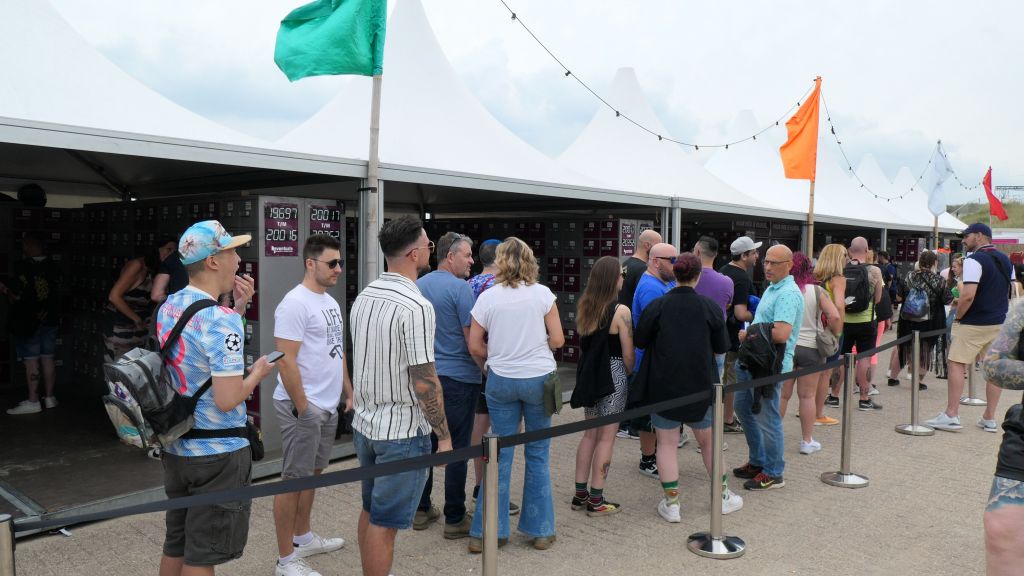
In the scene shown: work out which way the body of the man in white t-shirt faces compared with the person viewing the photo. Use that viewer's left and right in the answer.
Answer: facing the viewer and to the right of the viewer

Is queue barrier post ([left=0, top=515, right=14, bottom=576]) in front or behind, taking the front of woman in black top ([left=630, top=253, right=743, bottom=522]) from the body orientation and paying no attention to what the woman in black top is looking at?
behind

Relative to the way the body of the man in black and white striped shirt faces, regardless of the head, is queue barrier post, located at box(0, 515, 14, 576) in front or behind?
behind

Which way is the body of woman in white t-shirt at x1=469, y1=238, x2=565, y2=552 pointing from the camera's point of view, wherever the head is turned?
away from the camera

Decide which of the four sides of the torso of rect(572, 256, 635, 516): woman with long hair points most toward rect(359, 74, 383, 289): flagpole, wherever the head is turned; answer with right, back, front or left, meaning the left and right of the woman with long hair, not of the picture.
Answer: left

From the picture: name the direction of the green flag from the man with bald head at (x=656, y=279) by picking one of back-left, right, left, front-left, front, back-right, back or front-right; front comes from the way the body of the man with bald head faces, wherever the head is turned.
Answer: back

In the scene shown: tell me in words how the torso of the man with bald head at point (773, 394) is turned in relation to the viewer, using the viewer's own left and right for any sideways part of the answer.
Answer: facing to the left of the viewer

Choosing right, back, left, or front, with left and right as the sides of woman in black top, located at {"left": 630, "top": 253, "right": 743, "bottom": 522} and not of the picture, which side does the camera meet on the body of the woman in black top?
back

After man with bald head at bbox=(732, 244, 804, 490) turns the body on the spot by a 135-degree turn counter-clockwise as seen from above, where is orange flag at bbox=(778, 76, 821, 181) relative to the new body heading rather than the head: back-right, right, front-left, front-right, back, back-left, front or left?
back-left

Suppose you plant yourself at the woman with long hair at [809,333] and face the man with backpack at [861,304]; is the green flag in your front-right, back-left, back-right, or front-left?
back-left

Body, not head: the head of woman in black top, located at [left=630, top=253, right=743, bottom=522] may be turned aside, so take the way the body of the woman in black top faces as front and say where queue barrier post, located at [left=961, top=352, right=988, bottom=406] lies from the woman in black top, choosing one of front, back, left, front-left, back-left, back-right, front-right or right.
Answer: front-right
